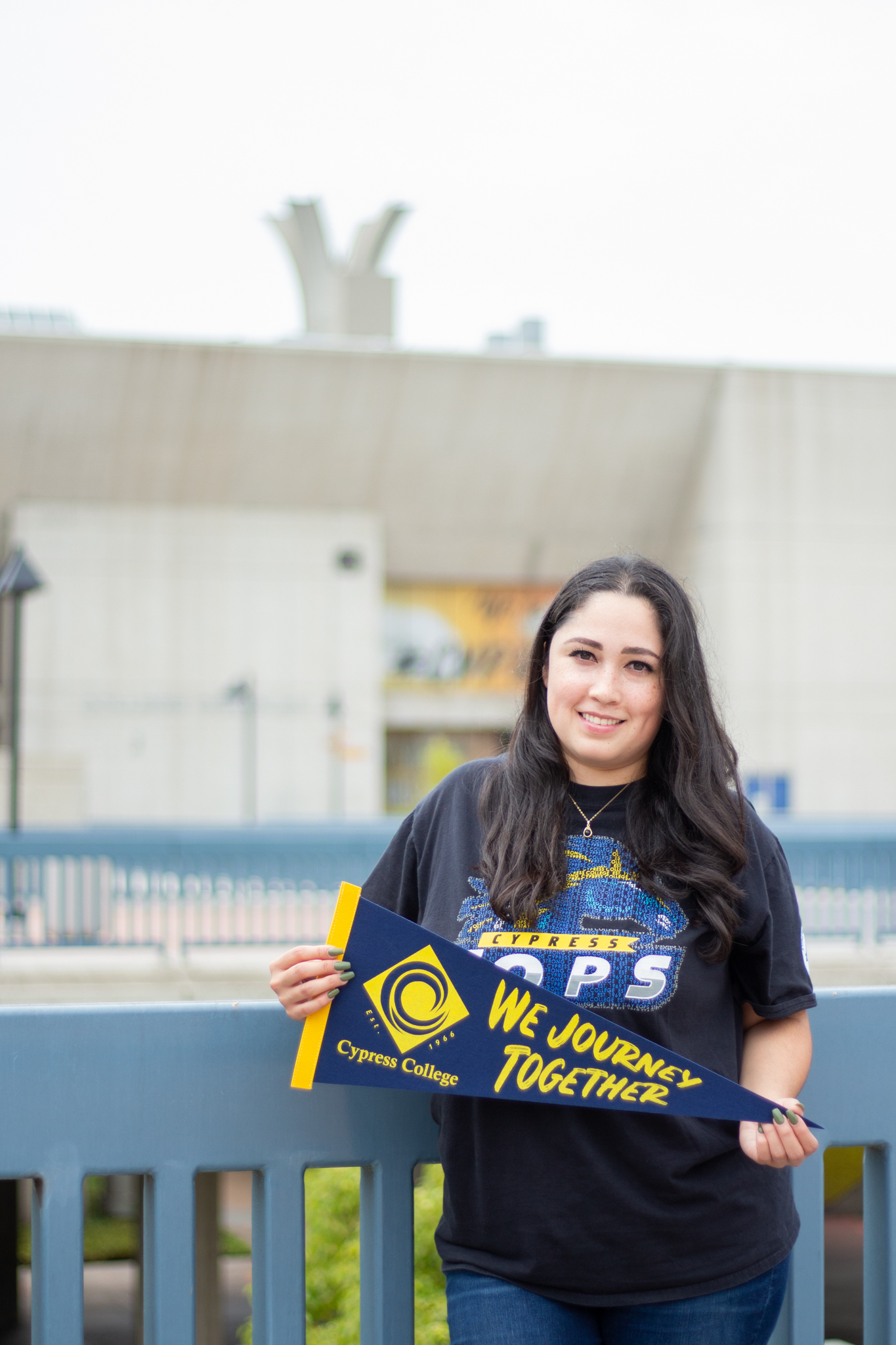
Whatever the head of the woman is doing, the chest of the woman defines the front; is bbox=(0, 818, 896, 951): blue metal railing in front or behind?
behind

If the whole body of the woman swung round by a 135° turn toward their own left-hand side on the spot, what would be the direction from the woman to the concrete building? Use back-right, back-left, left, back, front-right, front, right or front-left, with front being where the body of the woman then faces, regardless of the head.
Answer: front-left

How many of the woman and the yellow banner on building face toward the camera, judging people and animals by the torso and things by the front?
2

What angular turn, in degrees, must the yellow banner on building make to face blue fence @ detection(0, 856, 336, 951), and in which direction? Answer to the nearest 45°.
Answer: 0° — it already faces it

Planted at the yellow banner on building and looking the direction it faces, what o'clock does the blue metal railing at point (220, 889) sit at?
The blue metal railing is roughly at 12 o'clock from the yellow banner on building.

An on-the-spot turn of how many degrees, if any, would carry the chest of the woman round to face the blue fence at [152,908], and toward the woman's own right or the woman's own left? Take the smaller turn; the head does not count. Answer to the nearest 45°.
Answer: approximately 180°

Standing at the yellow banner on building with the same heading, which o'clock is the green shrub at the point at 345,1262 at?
The green shrub is roughly at 12 o'clock from the yellow banner on building.

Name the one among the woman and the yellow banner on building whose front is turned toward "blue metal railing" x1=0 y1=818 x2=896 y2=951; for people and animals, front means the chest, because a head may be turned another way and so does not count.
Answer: the yellow banner on building

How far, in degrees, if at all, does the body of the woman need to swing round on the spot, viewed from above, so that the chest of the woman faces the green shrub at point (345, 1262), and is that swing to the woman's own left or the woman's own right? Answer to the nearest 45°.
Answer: approximately 180°

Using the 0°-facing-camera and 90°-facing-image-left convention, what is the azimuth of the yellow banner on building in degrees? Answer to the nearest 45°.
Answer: approximately 0°
